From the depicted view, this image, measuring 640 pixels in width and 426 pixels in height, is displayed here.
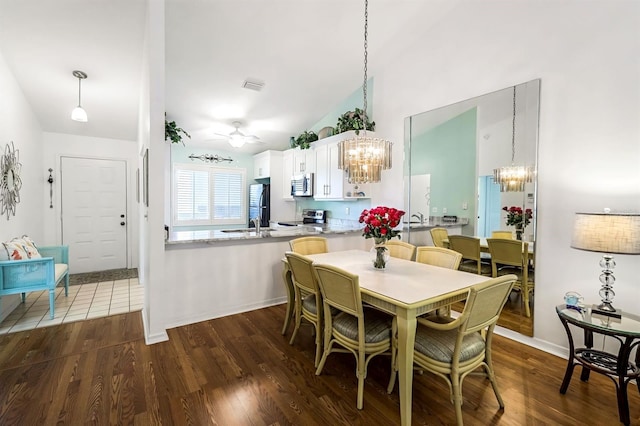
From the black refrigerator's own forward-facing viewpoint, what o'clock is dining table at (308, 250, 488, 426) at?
The dining table is roughly at 10 o'clock from the black refrigerator.

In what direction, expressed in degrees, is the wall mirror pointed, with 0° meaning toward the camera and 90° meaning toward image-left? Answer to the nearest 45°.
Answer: approximately 45°

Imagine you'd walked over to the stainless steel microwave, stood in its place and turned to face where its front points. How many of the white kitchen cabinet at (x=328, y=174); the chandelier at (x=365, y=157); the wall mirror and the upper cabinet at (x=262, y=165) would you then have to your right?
1

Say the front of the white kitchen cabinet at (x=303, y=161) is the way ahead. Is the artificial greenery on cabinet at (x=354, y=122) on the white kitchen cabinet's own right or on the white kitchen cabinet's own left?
on the white kitchen cabinet's own left

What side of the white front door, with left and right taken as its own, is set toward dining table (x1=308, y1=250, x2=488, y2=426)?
front

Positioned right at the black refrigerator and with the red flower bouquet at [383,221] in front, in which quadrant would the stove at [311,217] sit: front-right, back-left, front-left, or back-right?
front-left

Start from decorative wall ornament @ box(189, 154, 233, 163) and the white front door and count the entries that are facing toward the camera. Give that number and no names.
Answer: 2

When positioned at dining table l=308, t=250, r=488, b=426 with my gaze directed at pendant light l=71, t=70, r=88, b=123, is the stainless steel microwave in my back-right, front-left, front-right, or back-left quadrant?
front-right

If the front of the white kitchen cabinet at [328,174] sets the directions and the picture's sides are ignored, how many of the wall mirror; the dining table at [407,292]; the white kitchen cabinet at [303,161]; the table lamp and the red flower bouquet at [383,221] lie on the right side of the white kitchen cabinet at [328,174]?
1

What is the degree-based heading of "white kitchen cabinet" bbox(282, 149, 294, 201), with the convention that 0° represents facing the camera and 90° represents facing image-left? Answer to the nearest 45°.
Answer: approximately 45°

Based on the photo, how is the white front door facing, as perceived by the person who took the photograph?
facing the viewer

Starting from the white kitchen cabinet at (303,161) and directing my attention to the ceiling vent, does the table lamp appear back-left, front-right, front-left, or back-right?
front-left

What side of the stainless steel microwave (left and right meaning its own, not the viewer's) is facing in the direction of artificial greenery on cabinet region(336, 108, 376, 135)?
left

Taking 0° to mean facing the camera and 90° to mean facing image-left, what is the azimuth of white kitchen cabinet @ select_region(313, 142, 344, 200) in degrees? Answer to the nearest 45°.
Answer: approximately 45°

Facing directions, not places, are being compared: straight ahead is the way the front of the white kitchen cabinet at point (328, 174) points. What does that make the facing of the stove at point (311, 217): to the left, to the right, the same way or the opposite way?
the same way

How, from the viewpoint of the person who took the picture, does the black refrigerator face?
facing the viewer and to the left of the viewer

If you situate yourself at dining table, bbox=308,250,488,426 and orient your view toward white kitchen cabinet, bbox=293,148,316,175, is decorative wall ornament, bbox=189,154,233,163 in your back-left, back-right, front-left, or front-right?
front-left

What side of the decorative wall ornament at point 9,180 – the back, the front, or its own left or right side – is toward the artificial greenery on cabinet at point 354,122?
front

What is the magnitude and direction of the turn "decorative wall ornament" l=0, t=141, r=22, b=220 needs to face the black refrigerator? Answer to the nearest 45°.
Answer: approximately 45° to its left

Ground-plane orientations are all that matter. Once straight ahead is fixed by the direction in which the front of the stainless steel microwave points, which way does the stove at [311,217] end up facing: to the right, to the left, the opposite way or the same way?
the same way
